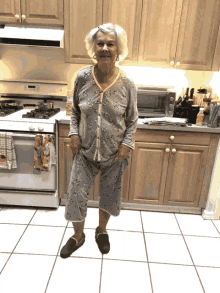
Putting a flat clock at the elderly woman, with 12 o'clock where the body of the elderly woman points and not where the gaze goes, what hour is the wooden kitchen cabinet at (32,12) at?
The wooden kitchen cabinet is roughly at 5 o'clock from the elderly woman.

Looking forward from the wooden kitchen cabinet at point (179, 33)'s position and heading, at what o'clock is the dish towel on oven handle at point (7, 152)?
The dish towel on oven handle is roughly at 2 o'clock from the wooden kitchen cabinet.

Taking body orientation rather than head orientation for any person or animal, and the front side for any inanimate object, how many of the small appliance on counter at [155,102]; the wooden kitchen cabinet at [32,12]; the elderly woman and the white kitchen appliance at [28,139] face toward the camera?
4

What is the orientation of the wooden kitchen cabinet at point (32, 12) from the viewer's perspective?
toward the camera

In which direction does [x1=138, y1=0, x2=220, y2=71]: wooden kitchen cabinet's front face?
toward the camera

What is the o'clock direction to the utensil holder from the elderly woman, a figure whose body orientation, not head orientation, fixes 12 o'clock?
The utensil holder is roughly at 8 o'clock from the elderly woman.

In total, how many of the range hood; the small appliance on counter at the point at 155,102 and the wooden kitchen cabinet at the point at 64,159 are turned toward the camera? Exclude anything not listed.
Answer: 3

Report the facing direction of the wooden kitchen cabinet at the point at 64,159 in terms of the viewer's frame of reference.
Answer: facing the viewer

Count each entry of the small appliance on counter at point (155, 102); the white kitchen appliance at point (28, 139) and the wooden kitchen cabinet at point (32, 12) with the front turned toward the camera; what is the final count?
3
